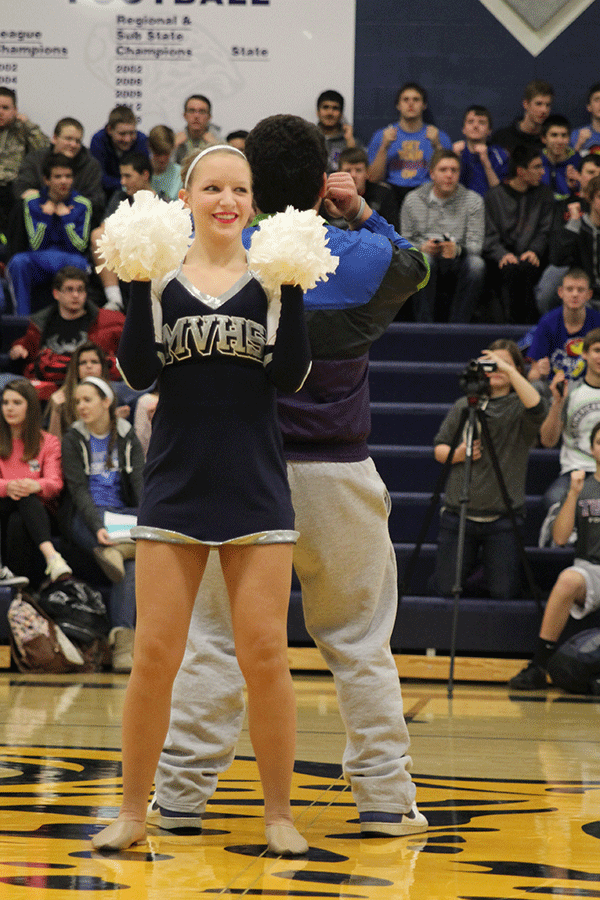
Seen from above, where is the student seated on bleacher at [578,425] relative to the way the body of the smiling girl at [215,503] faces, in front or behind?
behind

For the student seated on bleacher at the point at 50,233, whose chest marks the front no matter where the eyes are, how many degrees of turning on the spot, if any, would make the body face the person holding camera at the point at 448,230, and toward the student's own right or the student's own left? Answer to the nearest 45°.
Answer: approximately 90° to the student's own left

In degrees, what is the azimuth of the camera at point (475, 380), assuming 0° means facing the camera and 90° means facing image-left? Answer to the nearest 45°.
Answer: approximately 45°

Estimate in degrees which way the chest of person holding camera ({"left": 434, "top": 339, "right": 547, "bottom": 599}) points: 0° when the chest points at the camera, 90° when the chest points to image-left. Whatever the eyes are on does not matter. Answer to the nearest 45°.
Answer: approximately 45°

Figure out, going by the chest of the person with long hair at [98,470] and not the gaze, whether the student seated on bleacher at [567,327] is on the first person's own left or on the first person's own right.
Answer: on the first person's own left

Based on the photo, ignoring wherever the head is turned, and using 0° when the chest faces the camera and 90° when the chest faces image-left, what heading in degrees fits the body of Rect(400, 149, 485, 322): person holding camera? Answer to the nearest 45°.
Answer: approximately 0°

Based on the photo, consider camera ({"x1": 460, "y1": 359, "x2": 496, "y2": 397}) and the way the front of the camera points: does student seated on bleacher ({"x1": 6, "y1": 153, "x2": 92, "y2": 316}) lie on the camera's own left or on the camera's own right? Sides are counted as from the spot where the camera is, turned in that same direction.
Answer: on the camera's own right

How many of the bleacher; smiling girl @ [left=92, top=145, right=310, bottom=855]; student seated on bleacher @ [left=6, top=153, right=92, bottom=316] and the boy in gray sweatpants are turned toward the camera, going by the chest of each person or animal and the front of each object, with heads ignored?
3

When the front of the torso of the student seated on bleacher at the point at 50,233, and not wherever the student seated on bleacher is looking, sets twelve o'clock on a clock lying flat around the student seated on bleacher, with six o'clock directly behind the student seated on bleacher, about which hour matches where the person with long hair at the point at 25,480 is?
The person with long hair is roughly at 12 o'clock from the student seated on bleacher.
